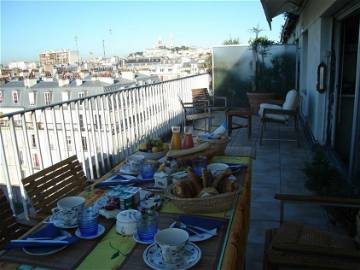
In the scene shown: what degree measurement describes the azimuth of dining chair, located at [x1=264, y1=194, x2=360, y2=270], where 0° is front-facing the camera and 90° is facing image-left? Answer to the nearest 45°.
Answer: approximately 90°

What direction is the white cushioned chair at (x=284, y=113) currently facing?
to the viewer's left

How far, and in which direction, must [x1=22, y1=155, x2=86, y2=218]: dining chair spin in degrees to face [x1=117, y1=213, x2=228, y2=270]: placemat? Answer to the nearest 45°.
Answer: approximately 45° to its right

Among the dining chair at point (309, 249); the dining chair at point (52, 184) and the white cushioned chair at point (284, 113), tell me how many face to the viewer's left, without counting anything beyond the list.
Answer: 2

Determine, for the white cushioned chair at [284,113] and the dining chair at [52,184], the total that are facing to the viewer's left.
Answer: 1

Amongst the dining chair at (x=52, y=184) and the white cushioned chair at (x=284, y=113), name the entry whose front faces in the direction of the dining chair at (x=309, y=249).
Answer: the dining chair at (x=52, y=184)

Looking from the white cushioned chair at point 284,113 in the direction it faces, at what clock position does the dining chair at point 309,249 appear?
The dining chair is roughly at 9 o'clock from the white cushioned chair.

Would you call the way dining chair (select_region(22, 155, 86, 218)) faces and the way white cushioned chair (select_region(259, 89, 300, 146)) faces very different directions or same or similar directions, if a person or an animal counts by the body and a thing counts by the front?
very different directions

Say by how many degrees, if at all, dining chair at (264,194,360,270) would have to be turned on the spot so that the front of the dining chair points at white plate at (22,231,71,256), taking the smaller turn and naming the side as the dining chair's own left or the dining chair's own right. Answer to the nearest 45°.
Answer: approximately 45° to the dining chair's own left
